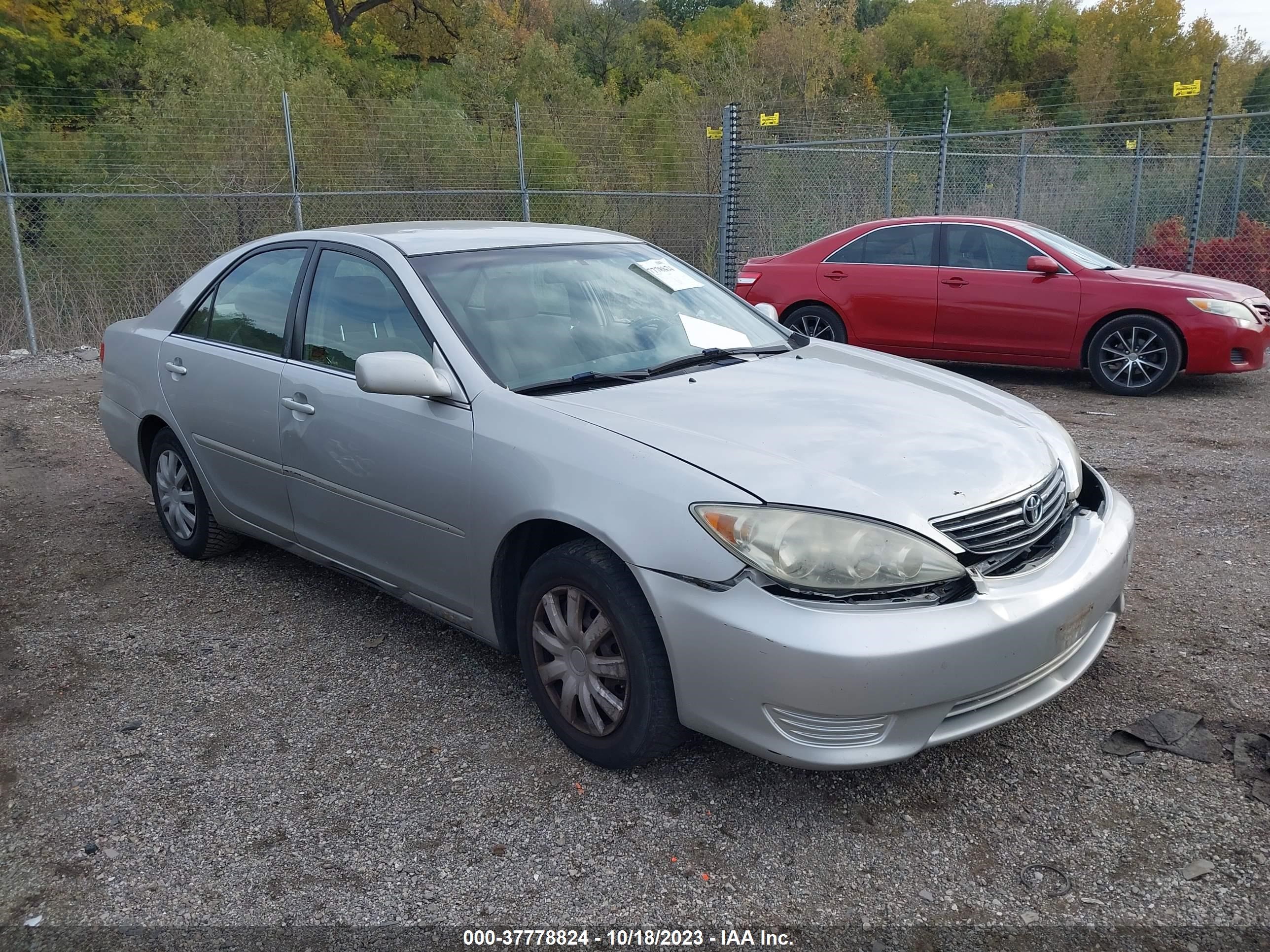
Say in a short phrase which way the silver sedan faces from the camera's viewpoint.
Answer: facing the viewer and to the right of the viewer

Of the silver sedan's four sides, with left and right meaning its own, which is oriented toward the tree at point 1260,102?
left

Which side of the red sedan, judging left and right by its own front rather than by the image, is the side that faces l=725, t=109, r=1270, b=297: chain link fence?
left

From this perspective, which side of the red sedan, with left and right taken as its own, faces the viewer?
right

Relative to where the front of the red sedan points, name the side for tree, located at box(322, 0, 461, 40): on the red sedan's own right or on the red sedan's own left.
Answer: on the red sedan's own left

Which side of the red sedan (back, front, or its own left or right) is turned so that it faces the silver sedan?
right

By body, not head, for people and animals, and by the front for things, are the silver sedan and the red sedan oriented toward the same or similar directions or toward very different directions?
same or similar directions

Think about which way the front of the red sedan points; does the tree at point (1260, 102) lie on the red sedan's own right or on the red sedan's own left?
on the red sedan's own left

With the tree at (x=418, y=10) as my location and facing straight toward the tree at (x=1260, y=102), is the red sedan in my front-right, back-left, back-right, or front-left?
front-right

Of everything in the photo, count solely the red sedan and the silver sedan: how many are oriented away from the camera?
0

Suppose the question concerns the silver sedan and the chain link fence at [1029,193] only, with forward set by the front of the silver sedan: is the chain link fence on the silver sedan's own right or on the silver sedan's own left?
on the silver sedan's own left
